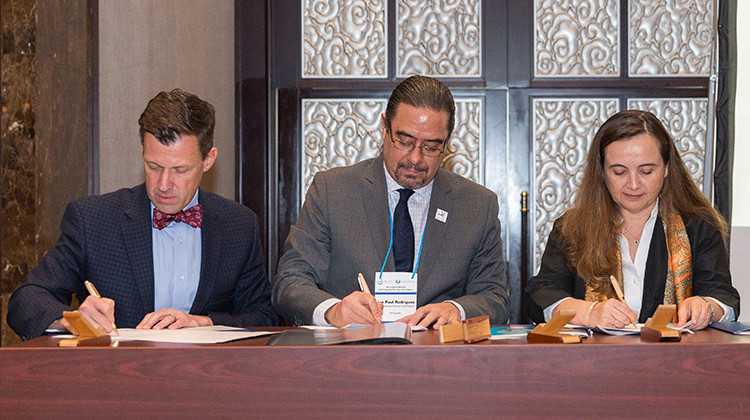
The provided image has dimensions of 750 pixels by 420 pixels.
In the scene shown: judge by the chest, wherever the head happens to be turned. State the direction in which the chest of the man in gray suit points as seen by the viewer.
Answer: toward the camera

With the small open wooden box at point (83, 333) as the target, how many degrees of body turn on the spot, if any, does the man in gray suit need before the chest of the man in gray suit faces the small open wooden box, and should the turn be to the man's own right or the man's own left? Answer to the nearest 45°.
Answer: approximately 45° to the man's own right

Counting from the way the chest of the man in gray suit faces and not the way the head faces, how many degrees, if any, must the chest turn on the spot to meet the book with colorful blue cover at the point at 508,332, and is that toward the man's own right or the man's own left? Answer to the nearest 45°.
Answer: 0° — they already face it

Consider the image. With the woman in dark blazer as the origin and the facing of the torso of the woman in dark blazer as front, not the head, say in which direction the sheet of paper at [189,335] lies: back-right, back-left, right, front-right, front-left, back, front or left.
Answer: front-right

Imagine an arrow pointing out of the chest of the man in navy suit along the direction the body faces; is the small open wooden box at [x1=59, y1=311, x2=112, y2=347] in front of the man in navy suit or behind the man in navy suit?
in front

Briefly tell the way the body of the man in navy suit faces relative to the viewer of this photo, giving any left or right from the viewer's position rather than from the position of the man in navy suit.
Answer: facing the viewer

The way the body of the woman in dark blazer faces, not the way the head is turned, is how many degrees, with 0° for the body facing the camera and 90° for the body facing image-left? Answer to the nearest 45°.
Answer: approximately 0°

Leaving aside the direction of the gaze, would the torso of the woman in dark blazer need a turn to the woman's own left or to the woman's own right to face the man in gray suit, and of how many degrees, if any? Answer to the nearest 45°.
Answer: approximately 90° to the woman's own right

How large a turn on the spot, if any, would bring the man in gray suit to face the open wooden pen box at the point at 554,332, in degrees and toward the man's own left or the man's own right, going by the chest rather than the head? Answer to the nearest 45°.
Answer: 0° — they already face it

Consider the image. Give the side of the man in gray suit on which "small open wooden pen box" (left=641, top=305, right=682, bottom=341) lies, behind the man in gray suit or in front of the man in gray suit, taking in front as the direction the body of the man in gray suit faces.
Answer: in front

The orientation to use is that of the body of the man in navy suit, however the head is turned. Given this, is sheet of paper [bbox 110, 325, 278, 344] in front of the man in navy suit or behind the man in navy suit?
in front

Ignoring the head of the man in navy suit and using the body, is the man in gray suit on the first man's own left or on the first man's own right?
on the first man's own left

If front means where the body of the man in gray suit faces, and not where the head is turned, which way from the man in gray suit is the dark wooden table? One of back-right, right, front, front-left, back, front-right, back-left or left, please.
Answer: front

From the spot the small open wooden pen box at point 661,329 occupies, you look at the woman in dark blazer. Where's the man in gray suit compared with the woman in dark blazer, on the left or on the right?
left
